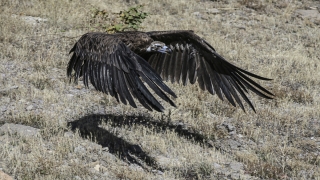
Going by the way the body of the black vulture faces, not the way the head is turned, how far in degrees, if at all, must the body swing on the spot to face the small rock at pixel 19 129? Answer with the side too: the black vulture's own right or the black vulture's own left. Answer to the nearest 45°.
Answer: approximately 135° to the black vulture's own right

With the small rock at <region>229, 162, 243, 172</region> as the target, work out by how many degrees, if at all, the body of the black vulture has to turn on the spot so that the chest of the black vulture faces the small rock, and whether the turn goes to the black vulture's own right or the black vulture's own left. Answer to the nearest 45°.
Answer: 0° — it already faces it

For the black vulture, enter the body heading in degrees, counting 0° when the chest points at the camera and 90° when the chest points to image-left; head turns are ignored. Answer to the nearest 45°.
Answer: approximately 315°

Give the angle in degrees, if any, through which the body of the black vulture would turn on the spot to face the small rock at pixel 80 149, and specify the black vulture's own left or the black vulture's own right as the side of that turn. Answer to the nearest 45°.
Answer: approximately 90° to the black vulture's own right

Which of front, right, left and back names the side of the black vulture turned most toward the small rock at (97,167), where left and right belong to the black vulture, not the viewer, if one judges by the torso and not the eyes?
right

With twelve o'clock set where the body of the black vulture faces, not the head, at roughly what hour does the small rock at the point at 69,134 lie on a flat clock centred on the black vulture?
The small rock is roughly at 4 o'clock from the black vulture.
